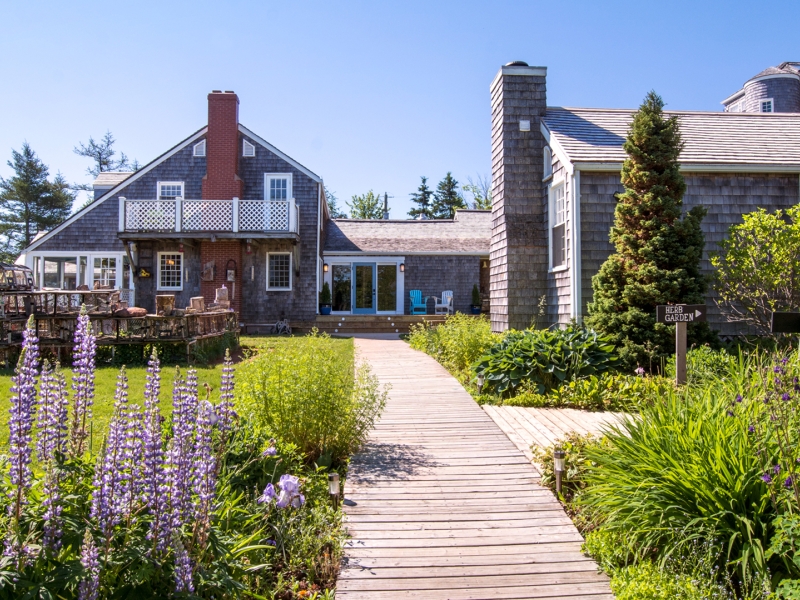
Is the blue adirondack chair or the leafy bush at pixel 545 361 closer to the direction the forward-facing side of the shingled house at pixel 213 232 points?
the leafy bush

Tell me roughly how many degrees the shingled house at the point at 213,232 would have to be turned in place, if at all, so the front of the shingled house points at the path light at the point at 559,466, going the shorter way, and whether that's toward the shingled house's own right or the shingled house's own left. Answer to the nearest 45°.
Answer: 0° — it already faces it

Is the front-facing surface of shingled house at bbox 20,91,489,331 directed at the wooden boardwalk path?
yes

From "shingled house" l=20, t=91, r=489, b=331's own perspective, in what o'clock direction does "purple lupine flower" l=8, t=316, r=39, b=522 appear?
The purple lupine flower is roughly at 12 o'clock from the shingled house.

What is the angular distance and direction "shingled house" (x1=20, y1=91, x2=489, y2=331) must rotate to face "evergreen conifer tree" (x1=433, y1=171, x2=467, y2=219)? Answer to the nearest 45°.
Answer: approximately 135° to its left

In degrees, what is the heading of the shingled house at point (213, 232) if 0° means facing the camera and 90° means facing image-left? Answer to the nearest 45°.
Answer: approximately 0°
